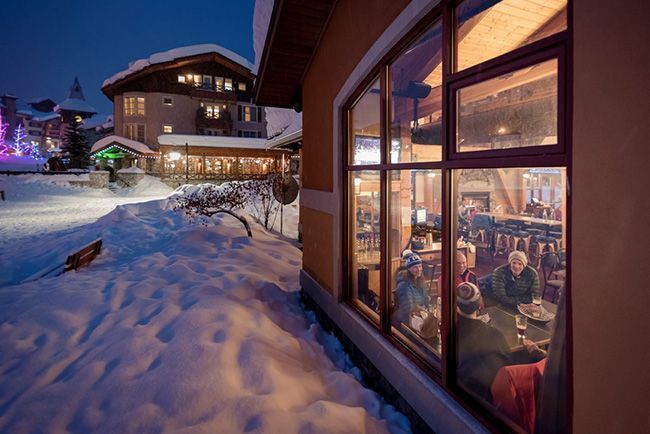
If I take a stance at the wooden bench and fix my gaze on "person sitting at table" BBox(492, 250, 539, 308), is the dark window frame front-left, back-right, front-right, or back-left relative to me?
front-right

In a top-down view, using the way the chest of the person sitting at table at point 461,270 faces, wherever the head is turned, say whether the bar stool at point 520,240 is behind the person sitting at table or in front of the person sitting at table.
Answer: behind

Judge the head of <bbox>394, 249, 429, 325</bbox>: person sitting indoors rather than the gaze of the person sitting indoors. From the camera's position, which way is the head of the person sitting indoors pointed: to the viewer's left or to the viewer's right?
to the viewer's right

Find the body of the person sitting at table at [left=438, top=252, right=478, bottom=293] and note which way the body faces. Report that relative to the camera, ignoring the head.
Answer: toward the camera

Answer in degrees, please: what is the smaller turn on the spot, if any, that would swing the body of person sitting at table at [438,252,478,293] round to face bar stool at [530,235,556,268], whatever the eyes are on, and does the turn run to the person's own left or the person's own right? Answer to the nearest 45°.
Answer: approximately 180°

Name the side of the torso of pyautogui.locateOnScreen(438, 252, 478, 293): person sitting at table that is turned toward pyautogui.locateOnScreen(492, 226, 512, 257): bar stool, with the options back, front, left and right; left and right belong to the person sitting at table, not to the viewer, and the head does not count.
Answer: back

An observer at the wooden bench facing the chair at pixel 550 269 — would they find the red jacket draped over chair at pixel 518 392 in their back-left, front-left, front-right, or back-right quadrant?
front-right
